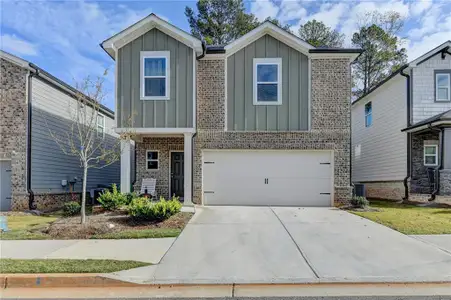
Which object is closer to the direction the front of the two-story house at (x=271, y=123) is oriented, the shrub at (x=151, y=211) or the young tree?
the shrub

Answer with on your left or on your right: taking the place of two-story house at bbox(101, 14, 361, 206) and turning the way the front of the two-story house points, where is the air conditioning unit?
on your left

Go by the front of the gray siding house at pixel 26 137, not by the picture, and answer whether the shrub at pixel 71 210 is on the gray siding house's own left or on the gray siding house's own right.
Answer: on the gray siding house's own left

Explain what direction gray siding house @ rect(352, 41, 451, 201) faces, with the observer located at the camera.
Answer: facing the viewer and to the right of the viewer

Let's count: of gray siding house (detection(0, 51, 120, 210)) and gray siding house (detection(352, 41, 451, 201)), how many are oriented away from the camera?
0

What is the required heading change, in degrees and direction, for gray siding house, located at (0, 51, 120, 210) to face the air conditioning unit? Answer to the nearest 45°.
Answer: approximately 135° to its left

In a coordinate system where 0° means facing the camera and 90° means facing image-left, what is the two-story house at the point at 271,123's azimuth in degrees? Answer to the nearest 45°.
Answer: approximately 0°

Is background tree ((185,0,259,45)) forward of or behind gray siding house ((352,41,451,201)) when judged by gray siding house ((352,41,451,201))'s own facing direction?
behind

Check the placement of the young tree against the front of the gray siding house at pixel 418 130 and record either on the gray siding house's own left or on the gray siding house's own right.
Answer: on the gray siding house's own right

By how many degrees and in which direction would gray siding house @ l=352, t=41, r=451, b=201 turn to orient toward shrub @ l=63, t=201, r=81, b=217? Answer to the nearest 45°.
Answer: approximately 90° to its right

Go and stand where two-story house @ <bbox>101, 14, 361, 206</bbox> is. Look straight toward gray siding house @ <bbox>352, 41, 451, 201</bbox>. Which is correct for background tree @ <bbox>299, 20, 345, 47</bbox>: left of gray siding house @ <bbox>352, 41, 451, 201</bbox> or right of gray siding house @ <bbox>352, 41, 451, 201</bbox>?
left

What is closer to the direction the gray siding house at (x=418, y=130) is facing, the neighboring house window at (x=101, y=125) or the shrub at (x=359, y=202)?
the shrub
